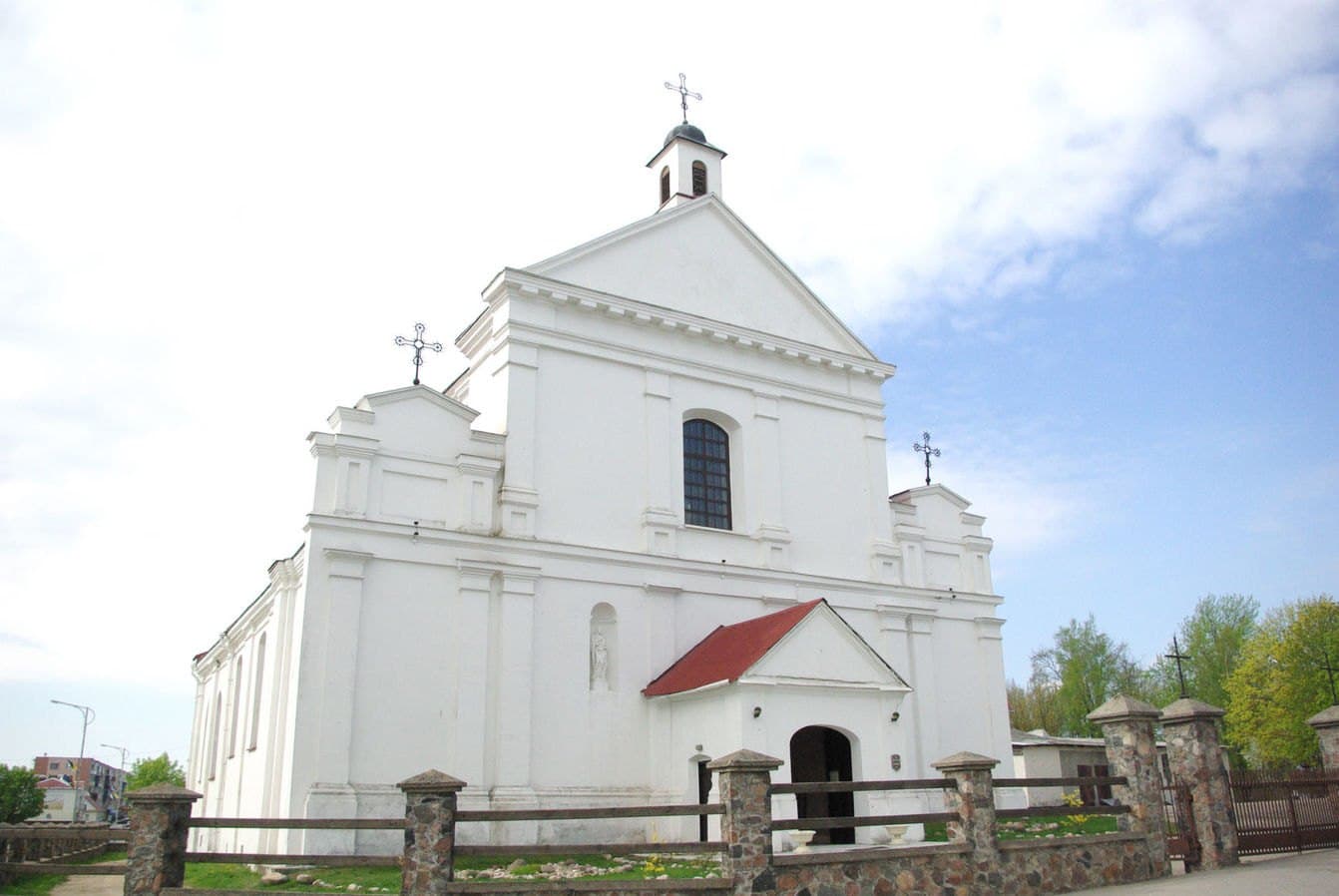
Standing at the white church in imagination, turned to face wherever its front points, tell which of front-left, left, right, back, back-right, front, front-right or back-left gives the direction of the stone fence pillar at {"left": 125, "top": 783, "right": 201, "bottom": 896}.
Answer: right

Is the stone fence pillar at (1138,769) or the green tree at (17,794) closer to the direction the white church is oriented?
the stone fence pillar

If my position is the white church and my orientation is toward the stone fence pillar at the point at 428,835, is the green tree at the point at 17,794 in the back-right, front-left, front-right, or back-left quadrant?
back-right

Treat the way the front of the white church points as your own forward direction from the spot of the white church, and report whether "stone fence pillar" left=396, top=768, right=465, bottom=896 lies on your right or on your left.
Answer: on your right

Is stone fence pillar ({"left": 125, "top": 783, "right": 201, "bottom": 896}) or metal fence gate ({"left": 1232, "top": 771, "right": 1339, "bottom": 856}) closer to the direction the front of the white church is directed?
the metal fence gate

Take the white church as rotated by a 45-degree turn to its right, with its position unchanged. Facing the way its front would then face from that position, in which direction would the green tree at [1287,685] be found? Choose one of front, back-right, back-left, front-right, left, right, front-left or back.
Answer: back-left

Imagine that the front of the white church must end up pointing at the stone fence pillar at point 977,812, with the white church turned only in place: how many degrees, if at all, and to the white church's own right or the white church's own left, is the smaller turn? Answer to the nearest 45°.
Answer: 0° — it already faces it

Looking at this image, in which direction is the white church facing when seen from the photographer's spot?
facing the viewer and to the right of the viewer

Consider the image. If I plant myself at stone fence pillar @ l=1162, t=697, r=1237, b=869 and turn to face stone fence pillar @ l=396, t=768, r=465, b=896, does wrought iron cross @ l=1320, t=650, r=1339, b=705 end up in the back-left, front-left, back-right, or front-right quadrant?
back-right

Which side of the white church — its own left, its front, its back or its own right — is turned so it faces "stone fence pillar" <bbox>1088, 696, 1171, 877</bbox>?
front

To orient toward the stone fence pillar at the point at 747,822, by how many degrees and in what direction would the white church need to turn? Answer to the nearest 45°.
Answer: approximately 45° to its right

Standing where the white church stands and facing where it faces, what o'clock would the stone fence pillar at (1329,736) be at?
The stone fence pillar is roughly at 11 o'clock from the white church.

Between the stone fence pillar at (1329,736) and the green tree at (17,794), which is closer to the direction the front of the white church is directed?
the stone fence pillar

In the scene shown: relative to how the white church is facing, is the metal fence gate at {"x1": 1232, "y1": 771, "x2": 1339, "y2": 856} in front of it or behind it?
in front

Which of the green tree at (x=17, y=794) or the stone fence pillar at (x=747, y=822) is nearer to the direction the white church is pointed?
the stone fence pillar
